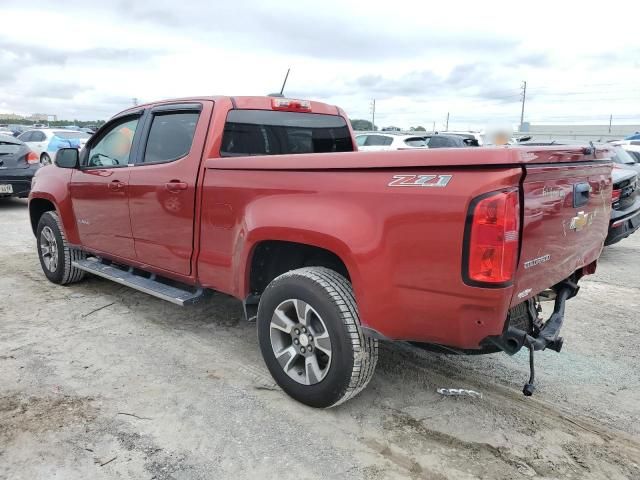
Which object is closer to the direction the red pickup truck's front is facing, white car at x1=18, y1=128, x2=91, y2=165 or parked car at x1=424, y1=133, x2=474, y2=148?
the white car

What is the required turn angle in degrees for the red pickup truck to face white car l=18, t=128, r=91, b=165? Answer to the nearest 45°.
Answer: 0° — it already faces it

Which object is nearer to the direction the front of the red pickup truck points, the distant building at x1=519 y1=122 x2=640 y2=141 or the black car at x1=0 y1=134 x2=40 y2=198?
the black car

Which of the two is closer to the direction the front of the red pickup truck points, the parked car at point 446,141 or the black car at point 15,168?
the black car

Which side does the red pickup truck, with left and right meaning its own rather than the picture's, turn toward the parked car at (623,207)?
right

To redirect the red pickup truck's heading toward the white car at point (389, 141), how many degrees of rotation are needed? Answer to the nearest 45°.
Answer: approximately 45° to its right

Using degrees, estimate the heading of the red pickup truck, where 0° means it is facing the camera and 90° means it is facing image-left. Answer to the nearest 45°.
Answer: approximately 135°

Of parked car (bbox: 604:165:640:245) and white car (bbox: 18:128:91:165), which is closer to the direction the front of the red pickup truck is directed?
the white car

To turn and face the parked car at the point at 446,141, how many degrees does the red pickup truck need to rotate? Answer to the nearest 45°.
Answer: approximately 45° to its right

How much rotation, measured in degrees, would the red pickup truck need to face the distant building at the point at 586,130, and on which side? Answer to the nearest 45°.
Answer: approximately 90° to its right

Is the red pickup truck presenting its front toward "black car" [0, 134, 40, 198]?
yes
